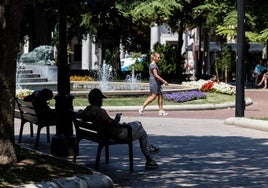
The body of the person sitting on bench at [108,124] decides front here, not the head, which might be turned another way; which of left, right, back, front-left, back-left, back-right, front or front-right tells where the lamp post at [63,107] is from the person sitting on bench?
back-left

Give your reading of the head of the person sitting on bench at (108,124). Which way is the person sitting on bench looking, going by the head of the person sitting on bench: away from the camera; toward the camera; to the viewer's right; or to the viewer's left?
to the viewer's right

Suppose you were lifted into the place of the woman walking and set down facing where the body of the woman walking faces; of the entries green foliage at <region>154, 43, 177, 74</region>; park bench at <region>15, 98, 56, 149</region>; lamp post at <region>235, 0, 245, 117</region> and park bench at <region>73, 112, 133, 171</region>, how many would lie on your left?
1

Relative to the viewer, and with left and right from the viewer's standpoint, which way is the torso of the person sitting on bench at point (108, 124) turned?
facing to the right of the viewer

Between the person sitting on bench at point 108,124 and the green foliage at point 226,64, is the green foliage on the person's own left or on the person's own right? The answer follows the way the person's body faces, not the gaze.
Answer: on the person's own left

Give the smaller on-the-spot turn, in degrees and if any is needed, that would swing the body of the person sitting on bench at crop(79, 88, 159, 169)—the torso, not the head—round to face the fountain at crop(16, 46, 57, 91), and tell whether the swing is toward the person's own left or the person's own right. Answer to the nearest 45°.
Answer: approximately 90° to the person's own left
